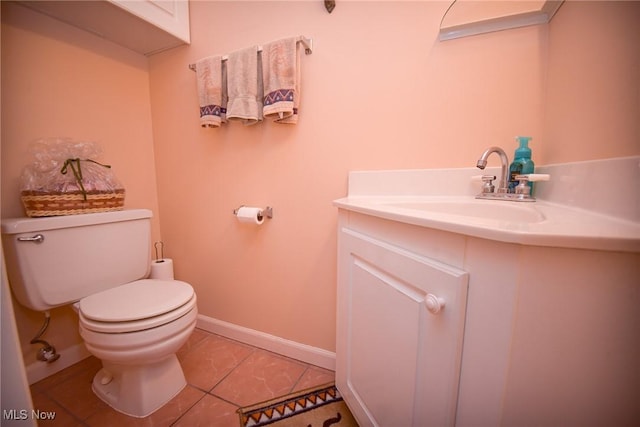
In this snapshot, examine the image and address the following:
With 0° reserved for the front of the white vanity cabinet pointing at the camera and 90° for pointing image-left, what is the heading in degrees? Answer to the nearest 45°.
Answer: approximately 45°

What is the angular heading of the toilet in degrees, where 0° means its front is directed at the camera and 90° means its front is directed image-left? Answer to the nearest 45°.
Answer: approximately 315°

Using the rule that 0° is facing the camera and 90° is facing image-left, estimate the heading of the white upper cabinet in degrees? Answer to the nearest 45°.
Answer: approximately 315°

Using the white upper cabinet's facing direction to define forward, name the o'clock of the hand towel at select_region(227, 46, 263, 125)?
The hand towel is roughly at 12 o'clock from the white upper cabinet.

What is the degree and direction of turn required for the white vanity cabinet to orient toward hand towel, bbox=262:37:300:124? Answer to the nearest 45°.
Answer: approximately 90° to its right

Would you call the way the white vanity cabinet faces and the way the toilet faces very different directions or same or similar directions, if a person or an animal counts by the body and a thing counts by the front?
very different directions

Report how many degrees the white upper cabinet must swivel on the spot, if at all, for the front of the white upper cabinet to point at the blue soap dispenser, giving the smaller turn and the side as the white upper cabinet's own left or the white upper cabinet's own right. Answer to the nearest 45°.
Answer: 0° — it already faces it

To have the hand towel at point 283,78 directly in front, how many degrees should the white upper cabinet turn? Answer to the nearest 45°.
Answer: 0° — it already faces it

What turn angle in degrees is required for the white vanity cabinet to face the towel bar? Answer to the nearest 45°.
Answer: approximately 90° to its right
